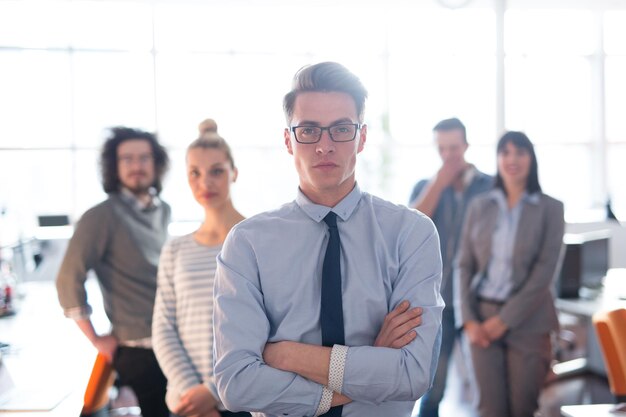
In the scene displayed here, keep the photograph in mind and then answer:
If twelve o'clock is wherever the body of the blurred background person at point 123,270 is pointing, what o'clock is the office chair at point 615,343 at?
The office chair is roughly at 11 o'clock from the blurred background person.

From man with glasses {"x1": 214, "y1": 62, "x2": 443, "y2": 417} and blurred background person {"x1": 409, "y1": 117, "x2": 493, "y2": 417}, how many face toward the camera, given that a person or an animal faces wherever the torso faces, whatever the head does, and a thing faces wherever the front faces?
2

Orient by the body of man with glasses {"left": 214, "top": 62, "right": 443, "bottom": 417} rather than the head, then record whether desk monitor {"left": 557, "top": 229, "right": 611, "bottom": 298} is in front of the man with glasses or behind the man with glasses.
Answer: behind
